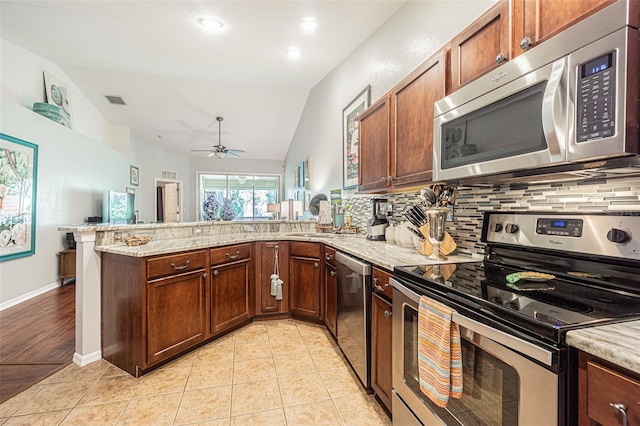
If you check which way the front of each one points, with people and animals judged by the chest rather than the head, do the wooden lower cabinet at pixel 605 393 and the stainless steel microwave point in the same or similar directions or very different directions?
same or similar directions

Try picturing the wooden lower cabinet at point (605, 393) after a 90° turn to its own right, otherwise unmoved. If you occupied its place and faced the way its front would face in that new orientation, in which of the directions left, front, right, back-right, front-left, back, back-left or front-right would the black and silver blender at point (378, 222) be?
front

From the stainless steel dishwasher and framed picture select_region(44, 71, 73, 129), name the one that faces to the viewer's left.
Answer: the stainless steel dishwasher

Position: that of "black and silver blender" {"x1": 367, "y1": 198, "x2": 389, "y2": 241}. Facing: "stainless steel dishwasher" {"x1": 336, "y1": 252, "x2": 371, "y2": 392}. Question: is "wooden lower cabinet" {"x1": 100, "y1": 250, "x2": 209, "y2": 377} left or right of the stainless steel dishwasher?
right

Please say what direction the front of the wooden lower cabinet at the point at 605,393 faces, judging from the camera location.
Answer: facing the viewer and to the left of the viewer

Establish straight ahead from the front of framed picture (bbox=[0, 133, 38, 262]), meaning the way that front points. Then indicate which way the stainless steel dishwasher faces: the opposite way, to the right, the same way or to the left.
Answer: the opposite way

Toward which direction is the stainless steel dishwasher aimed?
to the viewer's left

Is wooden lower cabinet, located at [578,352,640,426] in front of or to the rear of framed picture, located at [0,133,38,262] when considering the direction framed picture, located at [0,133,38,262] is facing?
in front

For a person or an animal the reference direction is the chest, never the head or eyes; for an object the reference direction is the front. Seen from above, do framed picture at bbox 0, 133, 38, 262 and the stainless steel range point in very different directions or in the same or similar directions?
very different directions

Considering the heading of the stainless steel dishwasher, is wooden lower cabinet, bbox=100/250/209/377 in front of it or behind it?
in front

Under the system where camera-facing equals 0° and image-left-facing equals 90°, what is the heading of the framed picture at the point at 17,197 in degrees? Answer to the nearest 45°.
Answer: approximately 315°

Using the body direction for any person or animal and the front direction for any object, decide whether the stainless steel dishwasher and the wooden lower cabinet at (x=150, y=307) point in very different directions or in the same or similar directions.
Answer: very different directions

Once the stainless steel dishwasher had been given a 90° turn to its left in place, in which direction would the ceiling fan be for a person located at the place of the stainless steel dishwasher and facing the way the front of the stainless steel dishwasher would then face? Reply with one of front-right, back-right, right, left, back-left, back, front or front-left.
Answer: back-right

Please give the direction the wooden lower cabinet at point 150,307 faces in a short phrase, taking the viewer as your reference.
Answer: facing the viewer and to the right of the viewer
